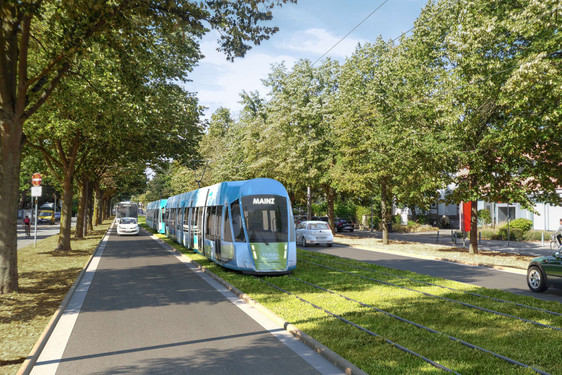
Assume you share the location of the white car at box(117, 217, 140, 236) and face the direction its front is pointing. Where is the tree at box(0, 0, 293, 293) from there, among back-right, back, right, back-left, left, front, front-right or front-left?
front

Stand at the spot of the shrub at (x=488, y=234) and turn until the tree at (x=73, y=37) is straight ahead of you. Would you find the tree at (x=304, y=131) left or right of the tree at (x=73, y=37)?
right

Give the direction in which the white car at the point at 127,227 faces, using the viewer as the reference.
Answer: facing the viewer

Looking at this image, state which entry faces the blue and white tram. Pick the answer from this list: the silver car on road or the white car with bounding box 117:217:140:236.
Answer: the white car

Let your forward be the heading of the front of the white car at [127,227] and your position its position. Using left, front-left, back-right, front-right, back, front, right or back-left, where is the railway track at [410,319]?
front
